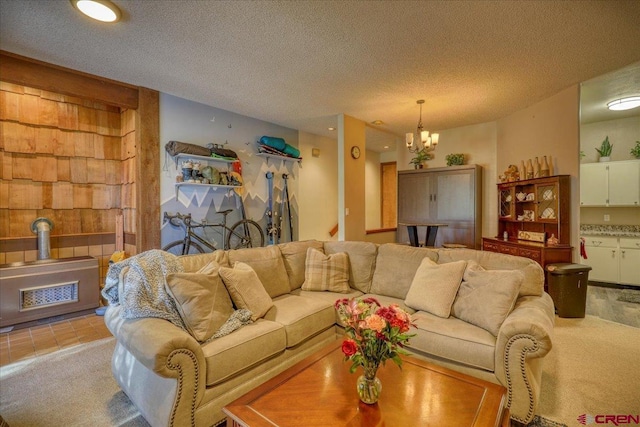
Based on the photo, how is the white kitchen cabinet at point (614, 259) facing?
toward the camera

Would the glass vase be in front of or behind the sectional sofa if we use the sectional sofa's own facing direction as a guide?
in front

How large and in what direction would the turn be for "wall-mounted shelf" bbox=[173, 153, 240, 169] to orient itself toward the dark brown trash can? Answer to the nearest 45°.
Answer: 0° — it already faces it

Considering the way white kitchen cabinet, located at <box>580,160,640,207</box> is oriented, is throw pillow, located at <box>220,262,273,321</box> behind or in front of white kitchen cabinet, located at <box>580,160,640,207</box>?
in front

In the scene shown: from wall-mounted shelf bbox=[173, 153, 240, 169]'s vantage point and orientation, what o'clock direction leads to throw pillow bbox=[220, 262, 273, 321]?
The throw pillow is roughly at 1 o'clock from the wall-mounted shelf.

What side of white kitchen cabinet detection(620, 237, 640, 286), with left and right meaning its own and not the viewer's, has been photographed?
front

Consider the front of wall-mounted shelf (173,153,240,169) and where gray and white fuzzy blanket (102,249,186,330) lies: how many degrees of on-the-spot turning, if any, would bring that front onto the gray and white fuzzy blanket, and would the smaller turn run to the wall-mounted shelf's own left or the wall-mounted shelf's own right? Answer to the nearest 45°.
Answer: approximately 45° to the wall-mounted shelf's own right

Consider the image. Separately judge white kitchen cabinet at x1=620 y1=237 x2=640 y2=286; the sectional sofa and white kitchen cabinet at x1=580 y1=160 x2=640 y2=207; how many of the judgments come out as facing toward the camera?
3

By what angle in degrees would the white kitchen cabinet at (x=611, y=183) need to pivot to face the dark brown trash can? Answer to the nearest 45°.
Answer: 0° — it already faces it

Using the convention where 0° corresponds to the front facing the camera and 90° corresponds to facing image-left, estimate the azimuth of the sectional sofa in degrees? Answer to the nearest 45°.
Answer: approximately 0°

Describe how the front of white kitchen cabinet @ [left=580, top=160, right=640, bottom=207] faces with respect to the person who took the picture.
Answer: facing the viewer

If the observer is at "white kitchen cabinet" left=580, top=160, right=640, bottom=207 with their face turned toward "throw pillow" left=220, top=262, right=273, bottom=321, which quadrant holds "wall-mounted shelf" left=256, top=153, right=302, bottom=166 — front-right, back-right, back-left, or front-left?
front-right

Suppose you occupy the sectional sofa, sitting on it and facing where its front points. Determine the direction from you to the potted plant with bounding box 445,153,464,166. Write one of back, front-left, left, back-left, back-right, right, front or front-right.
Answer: back-left
